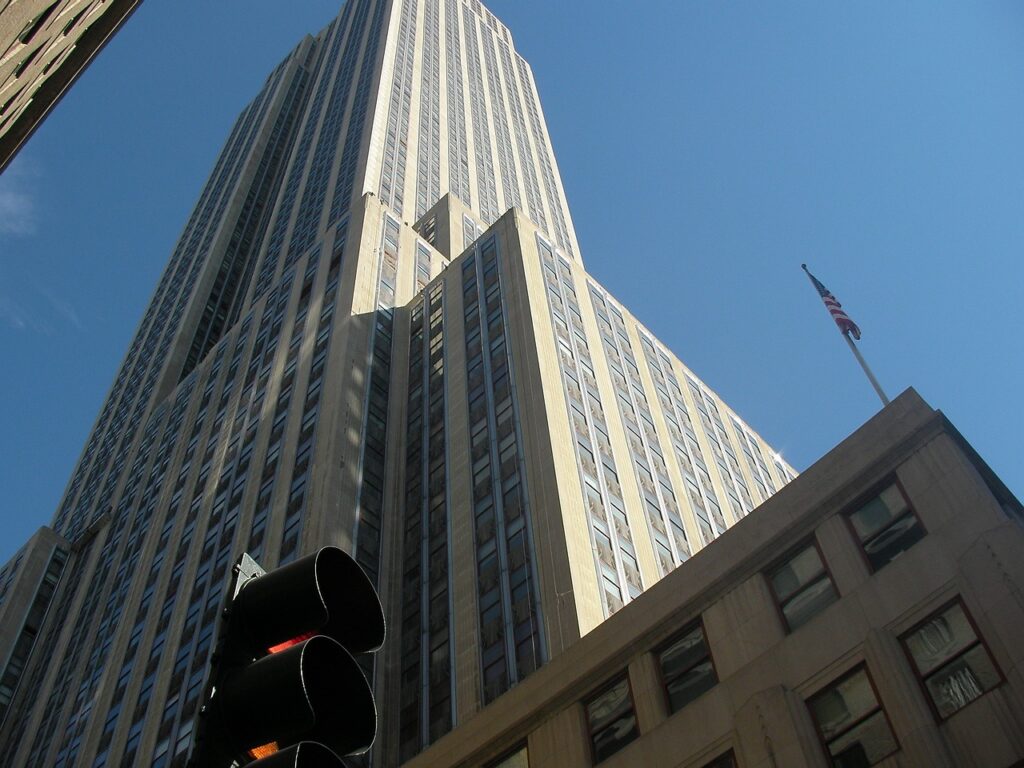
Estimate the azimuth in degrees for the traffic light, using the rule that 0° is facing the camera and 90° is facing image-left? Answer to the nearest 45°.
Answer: approximately 315°

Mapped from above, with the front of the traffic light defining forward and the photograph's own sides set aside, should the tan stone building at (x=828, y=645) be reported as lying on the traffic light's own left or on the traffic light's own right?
on the traffic light's own left

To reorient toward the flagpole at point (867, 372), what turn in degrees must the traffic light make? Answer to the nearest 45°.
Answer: approximately 90° to its left

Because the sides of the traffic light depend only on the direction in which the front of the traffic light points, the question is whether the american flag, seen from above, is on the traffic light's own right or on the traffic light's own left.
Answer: on the traffic light's own left
